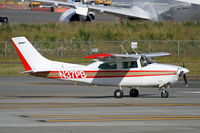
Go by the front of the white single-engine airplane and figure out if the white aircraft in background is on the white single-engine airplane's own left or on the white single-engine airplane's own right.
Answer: on the white single-engine airplane's own left

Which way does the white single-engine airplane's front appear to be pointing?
to the viewer's right
